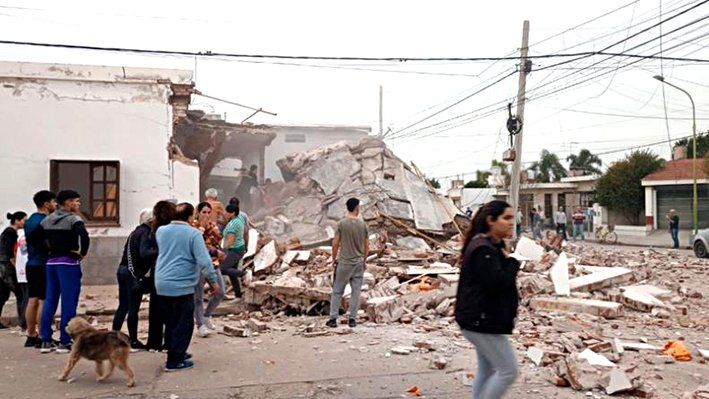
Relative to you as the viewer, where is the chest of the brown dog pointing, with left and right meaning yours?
facing to the left of the viewer

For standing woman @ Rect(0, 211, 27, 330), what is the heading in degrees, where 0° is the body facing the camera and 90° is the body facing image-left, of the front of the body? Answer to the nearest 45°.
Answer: approximately 270°

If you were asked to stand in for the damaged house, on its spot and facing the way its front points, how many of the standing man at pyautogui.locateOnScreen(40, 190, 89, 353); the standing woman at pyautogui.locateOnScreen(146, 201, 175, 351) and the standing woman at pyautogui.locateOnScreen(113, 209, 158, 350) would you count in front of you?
3

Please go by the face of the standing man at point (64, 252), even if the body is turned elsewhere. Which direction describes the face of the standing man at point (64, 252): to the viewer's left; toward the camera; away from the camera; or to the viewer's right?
to the viewer's right

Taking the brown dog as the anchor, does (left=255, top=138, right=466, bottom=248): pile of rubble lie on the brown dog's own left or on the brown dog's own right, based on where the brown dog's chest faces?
on the brown dog's own right

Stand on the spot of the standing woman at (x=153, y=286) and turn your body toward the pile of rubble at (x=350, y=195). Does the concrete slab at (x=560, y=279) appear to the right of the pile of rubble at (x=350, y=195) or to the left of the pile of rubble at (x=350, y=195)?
right

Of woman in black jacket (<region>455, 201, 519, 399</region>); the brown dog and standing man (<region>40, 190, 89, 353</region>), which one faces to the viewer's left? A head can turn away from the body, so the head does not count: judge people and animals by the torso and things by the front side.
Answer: the brown dog

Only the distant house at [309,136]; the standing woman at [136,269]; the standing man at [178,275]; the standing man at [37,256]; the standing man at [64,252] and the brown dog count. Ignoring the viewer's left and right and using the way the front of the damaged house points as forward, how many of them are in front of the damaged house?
5

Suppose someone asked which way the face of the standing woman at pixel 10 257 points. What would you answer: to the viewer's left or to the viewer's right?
to the viewer's right

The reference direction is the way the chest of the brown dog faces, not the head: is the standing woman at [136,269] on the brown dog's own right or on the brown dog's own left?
on the brown dog's own right

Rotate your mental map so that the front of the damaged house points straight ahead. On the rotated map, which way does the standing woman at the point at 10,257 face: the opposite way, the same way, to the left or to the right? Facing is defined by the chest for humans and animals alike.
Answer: to the left

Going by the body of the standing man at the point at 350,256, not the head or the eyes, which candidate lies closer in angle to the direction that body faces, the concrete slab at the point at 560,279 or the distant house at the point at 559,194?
the distant house
